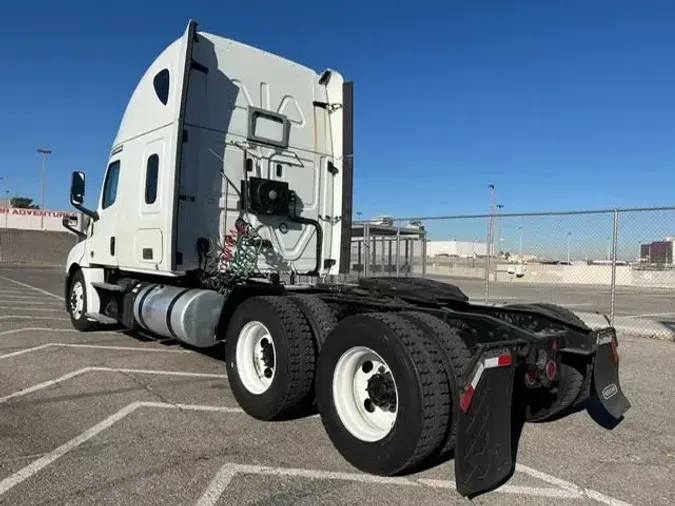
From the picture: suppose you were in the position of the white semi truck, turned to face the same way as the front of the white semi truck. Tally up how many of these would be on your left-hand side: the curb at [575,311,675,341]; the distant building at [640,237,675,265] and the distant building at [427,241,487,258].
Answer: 0

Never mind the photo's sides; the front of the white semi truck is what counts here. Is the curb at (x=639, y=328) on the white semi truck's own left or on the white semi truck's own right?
on the white semi truck's own right

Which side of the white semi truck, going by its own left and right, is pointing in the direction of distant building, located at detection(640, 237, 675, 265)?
right

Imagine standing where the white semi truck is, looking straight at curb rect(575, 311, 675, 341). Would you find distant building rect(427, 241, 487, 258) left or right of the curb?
left

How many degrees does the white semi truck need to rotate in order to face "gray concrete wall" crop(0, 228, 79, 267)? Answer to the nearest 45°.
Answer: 0° — it already faces it

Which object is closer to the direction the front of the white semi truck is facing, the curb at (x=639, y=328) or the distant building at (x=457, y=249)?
the distant building

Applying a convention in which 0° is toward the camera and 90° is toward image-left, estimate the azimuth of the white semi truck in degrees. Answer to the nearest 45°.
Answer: approximately 135°

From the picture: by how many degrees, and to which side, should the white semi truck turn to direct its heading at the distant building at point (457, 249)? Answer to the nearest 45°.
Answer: approximately 90° to its right

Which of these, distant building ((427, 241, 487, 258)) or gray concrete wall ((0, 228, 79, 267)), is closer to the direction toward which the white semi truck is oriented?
the gray concrete wall
